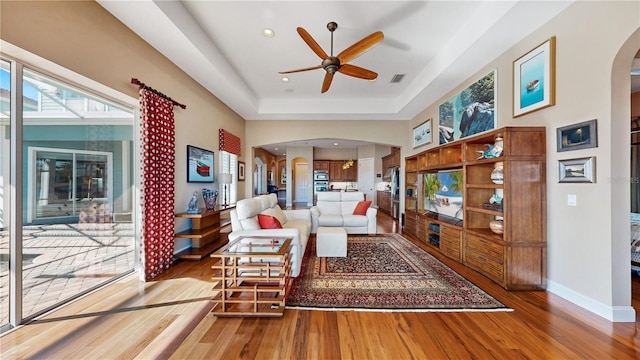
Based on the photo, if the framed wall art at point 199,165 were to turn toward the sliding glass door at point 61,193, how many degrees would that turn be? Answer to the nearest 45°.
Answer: approximately 90° to its right

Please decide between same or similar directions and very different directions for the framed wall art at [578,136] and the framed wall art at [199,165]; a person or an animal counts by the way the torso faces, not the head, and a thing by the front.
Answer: very different directions

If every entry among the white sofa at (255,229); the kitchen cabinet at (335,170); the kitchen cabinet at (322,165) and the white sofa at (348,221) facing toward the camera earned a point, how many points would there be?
3

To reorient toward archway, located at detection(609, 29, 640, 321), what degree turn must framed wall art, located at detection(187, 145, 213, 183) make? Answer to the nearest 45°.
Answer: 0° — it already faces it

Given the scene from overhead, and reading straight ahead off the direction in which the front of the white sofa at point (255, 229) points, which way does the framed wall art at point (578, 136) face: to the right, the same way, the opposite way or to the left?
the opposite way

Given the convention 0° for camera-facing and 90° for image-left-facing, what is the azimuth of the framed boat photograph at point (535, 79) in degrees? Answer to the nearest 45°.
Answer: approximately 45°

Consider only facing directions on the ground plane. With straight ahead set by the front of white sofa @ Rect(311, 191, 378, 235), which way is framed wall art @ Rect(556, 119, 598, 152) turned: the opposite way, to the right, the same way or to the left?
to the right

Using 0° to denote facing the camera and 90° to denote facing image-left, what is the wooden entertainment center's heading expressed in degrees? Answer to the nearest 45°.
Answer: approximately 45°

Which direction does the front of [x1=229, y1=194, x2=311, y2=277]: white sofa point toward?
to the viewer's right
